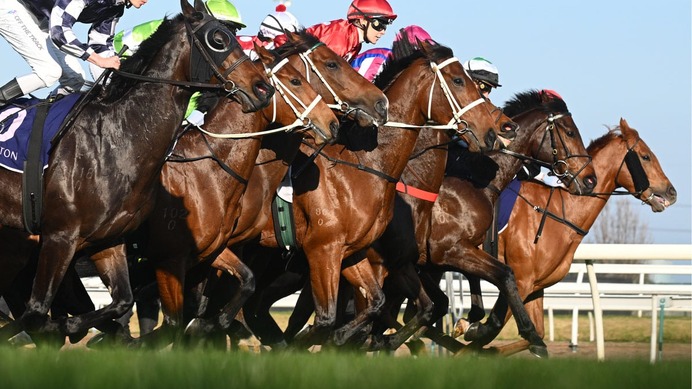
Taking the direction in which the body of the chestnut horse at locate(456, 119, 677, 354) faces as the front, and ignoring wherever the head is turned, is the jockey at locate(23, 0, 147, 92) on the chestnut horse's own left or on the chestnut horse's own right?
on the chestnut horse's own right

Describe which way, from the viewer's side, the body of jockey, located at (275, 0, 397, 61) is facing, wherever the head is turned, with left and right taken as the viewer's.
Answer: facing to the right of the viewer

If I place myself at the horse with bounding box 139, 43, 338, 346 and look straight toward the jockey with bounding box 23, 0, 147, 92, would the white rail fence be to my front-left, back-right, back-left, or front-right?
back-right

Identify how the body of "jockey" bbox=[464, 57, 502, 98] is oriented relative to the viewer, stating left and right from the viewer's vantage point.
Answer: facing to the right of the viewer

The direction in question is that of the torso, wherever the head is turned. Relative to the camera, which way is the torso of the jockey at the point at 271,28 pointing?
to the viewer's right

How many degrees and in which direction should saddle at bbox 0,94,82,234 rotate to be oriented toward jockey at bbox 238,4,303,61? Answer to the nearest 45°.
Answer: approximately 45° to its left

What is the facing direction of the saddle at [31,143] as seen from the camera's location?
facing to the right of the viewer

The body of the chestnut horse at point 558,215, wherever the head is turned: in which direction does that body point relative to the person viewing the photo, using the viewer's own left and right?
facing to the right of the viewer

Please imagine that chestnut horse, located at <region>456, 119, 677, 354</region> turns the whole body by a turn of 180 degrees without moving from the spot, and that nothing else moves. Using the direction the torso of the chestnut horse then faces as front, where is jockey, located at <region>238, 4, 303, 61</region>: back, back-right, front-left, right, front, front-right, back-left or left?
front-left
